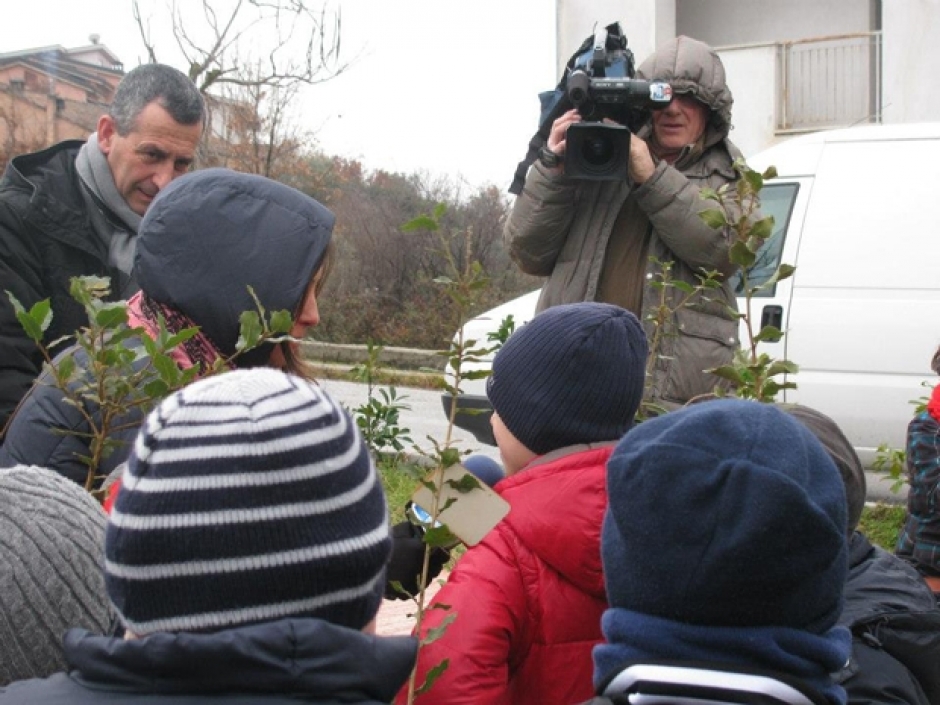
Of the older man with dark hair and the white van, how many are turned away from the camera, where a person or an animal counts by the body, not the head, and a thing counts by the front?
0

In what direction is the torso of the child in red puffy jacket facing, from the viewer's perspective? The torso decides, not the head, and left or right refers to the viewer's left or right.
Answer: facing away from the viewer and to the left of the viewer

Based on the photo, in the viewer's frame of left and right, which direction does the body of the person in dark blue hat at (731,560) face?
facing away from the viewer

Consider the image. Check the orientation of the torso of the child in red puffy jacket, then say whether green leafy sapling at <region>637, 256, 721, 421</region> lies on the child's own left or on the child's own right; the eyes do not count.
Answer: on the child's own right

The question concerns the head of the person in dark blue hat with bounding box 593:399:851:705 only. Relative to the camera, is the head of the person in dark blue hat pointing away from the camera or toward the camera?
away from the camera

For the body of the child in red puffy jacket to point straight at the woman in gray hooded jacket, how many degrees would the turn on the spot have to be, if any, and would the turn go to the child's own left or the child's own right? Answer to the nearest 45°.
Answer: approximately 45° to the child's own left

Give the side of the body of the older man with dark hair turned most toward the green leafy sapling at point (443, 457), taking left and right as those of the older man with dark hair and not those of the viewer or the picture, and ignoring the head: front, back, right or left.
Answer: front

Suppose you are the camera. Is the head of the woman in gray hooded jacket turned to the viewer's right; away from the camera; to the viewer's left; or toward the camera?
to the viewer's right

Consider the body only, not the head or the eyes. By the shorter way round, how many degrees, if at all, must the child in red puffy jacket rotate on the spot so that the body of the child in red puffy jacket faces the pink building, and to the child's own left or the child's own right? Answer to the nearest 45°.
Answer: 0° — they already face it

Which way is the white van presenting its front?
to the viewer's left

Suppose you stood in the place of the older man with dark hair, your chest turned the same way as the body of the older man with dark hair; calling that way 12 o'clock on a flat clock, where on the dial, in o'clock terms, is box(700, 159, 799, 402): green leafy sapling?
The green leafy sapling is roughly at 12 o'clock from the older man with dark hair.

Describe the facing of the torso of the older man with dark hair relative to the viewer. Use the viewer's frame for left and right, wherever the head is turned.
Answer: facing the viewer and to the right of the viewer

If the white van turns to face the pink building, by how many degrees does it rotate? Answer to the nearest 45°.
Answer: approximately 45° to its right

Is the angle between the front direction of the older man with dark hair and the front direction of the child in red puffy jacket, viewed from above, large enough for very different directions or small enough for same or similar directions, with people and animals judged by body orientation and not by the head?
very different directions

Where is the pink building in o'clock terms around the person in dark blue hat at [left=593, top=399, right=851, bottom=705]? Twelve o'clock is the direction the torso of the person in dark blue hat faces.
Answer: The pink building is roughly at 11 o'clock from the person in dark blue hat.
